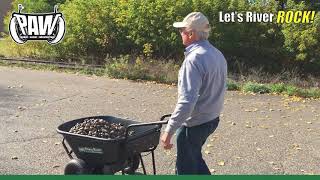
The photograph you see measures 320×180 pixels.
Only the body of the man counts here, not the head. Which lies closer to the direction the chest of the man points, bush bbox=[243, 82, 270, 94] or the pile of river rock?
the pile of river rock

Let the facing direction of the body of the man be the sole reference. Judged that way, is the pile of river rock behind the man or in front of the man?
in front

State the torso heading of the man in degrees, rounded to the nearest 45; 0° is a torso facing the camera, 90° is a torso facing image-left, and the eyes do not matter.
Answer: approximately 135°

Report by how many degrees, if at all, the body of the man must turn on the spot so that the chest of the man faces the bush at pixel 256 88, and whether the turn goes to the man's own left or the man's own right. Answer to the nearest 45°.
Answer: approximately 45° to the man's own right

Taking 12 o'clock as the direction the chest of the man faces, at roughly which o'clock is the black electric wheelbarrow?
The black electric wheelbarrow is roughly at 11 o'clock from the man.
